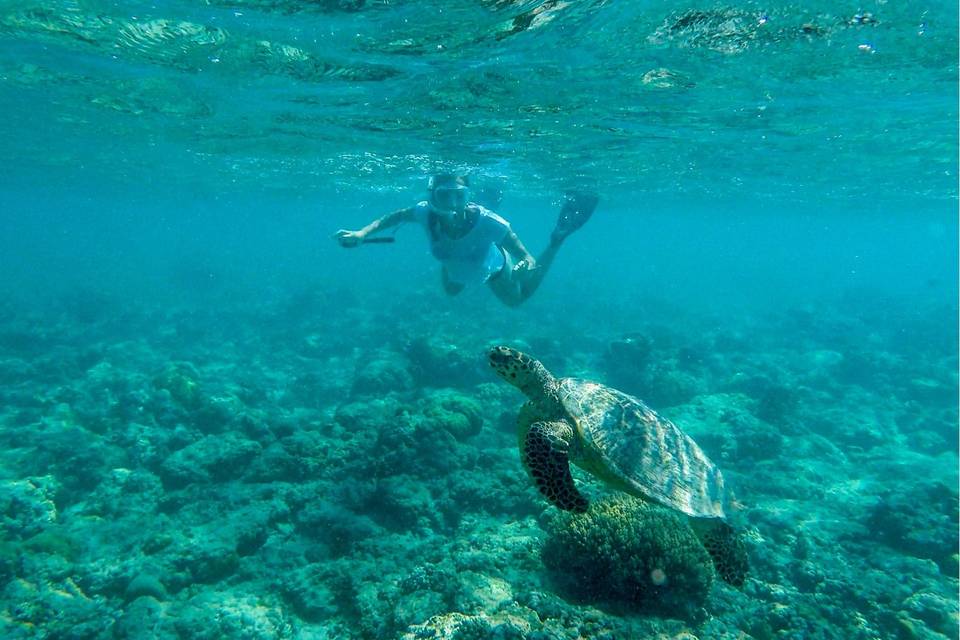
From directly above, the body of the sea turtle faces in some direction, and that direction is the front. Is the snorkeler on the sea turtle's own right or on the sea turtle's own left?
on the sea turtle's own right

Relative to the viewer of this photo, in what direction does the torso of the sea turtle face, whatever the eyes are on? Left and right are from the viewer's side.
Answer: facing to the left of the viewer

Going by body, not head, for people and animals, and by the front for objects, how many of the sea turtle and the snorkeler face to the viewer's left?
1

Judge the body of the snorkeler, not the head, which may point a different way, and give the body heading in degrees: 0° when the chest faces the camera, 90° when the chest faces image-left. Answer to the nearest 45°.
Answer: approximately 0°

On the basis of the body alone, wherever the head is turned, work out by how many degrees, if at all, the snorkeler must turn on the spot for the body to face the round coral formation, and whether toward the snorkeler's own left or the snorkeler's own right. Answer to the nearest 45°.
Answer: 0° — they already face it

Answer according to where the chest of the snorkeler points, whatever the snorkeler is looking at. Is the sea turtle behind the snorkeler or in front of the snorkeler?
in front
